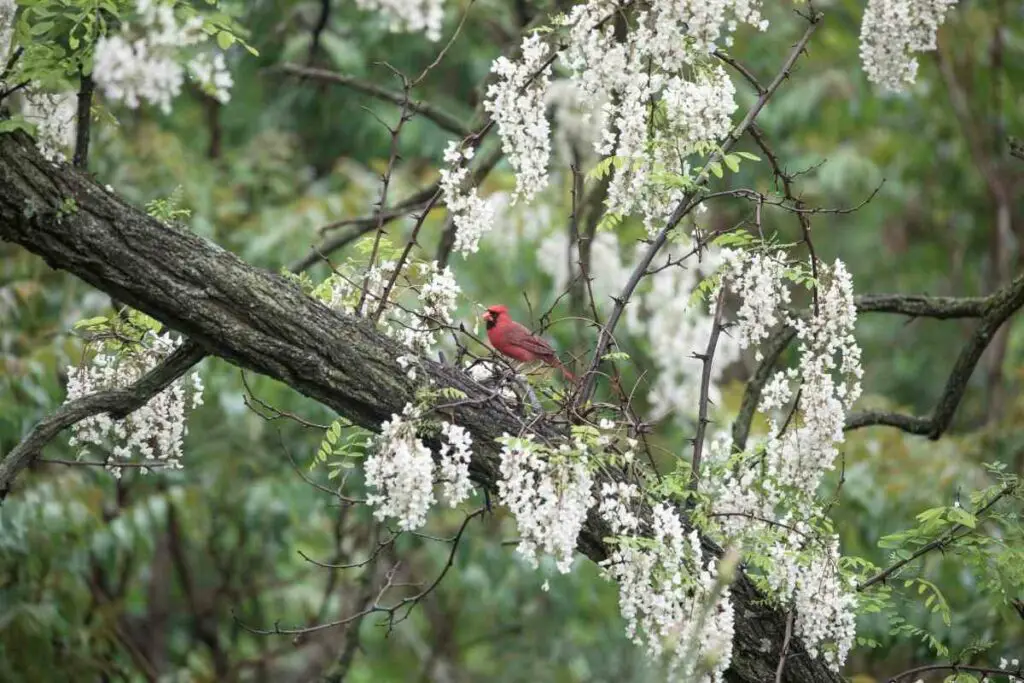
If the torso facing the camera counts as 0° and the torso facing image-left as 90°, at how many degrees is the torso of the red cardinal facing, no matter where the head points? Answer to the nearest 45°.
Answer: approximately 90°
